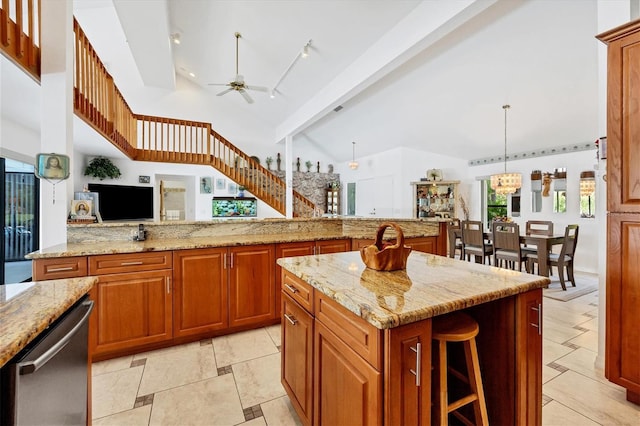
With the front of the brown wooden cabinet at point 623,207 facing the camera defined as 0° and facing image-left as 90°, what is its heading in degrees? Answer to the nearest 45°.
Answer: approximately 45°

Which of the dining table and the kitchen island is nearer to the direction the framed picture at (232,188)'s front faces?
the kitchen island

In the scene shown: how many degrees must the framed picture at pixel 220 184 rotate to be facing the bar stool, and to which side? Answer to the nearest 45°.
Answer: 0° — it already faces it

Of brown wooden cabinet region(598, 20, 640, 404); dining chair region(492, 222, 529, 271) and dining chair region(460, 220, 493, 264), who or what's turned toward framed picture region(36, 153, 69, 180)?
the brown wooden cabinet

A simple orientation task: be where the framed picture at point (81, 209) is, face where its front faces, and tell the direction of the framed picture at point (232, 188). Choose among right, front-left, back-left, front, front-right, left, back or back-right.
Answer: back-left

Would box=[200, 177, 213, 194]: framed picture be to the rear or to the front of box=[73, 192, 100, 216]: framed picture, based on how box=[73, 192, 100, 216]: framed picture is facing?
to the rear

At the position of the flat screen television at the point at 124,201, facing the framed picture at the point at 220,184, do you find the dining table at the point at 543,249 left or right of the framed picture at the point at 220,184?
right

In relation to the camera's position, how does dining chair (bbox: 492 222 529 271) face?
facing away from the viewer and to the right of the viewer
